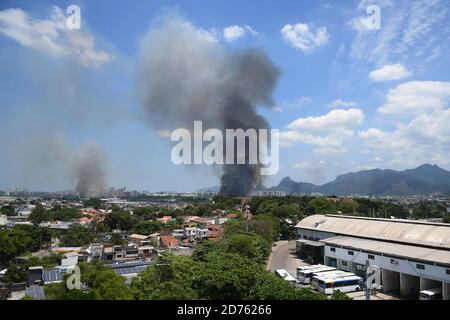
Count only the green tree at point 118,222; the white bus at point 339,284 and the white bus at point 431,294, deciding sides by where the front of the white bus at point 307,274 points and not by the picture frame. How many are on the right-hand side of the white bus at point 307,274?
1

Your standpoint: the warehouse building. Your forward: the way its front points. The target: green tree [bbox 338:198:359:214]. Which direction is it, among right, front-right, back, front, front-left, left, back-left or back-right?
back-right

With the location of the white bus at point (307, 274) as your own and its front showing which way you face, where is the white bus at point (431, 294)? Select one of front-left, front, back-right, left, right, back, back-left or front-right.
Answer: left

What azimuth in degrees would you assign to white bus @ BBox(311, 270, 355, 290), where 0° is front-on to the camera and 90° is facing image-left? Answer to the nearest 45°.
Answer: approximately 45°

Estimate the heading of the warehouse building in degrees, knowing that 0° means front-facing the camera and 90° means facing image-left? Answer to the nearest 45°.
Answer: approximately 45°

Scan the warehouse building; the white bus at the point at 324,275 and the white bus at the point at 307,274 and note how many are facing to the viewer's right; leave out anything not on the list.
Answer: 0

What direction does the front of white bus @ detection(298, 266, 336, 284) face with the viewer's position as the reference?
facing the viewer and to the left of the viewer

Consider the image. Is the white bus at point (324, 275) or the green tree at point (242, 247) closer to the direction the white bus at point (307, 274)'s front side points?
the green tree

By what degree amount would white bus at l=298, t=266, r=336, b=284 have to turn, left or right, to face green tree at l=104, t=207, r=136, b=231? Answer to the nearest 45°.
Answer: approximately 90° to its right
